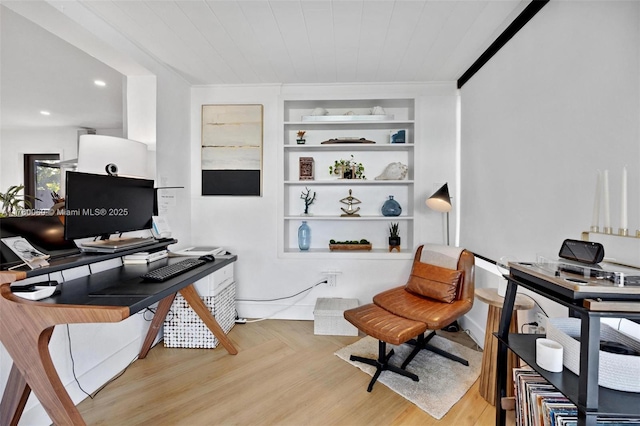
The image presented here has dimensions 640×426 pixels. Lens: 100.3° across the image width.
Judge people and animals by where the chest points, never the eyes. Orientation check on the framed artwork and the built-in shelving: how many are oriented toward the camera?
2

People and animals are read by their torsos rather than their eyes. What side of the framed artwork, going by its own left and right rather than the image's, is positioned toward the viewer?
front

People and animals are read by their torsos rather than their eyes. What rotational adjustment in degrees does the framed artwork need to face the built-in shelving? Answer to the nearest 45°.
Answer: approximately 90° to its left

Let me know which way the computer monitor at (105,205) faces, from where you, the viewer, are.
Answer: facing the viewer and to the right of the viewer

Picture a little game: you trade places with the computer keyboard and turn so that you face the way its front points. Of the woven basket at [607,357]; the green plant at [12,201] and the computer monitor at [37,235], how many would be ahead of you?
1

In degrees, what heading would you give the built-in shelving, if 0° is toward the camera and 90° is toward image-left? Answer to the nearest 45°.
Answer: approximately 0°

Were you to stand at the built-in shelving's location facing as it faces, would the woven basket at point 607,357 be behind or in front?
in front

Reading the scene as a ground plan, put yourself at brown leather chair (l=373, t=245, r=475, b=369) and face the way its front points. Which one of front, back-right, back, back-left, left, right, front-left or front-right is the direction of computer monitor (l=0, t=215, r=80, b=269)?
front

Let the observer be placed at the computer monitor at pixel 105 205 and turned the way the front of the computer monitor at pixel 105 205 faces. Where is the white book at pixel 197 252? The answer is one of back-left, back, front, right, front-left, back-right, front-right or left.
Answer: left

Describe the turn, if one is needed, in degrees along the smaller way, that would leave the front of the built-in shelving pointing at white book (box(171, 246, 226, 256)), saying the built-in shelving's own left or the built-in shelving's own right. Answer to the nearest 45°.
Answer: approximately 45° to the built-in shelving's own right

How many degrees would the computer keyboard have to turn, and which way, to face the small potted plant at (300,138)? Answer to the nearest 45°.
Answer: approximately 90° to its left

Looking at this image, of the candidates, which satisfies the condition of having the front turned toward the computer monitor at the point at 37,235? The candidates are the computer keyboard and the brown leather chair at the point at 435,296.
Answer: the brown leather chair

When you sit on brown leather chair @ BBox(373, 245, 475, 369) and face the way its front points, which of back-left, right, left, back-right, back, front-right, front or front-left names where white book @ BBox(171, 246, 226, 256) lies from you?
front-right

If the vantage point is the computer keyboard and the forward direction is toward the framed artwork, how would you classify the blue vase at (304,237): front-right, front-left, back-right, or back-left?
front-right
